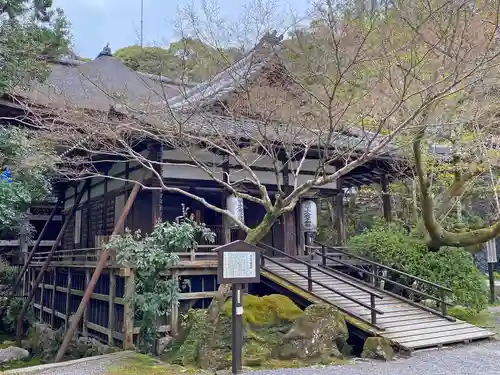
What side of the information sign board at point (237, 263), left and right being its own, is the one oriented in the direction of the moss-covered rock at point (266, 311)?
back

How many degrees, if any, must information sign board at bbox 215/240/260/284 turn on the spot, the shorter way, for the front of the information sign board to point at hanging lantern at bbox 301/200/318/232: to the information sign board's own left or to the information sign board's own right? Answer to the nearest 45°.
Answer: approximately 180°

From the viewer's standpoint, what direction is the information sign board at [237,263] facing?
toward the camera

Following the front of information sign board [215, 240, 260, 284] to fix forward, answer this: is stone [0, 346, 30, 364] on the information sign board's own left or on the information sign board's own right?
on the information sign board's own right

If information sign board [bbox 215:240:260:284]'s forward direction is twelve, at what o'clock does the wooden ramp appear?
The wooden ramp is roughly at 8 o'clock from the information sign board.

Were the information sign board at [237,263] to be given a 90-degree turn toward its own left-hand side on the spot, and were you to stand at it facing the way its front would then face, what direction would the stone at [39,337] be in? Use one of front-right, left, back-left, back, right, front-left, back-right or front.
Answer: back-left

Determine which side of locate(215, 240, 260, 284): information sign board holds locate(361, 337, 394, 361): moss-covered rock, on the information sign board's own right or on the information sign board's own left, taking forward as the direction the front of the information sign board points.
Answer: on the information sign board's own left

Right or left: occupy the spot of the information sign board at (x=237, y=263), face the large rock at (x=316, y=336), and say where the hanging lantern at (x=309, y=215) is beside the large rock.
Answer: left
